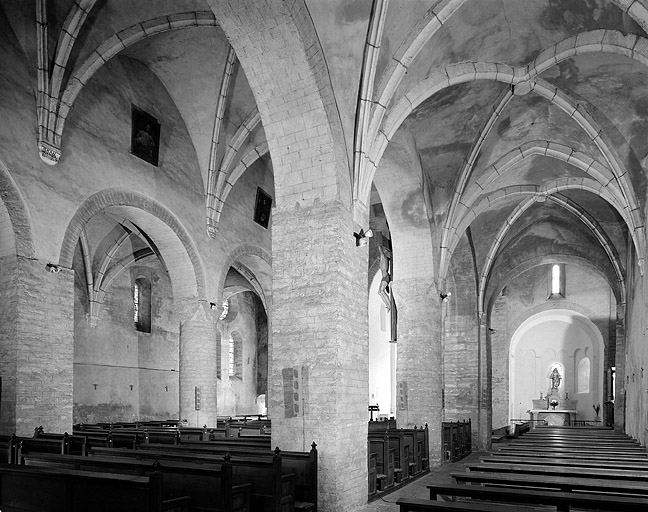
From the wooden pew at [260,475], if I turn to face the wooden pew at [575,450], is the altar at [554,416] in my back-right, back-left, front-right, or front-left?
front-left

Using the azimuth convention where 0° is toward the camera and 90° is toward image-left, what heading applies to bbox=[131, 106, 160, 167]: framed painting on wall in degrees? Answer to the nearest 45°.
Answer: approximately 315°

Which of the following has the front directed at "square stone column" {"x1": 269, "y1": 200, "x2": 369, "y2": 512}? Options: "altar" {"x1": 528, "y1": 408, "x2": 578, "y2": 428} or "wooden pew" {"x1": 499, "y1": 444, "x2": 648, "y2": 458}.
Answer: the altar

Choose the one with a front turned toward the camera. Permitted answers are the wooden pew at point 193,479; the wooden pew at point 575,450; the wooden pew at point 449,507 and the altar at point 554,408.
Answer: the altar

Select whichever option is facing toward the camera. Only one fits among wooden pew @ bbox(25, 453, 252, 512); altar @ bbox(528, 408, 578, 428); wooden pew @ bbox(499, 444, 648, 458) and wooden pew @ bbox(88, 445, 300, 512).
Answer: the altar

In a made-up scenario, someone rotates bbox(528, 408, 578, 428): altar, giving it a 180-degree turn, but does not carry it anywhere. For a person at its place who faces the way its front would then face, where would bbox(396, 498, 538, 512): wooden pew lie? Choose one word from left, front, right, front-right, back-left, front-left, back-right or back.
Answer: back

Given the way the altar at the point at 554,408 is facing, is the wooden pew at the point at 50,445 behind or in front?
in front

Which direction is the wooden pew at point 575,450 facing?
away from the camera

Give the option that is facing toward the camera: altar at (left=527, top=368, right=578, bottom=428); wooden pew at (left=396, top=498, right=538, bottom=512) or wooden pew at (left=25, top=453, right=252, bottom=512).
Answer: the altar

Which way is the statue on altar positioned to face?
toward the camera

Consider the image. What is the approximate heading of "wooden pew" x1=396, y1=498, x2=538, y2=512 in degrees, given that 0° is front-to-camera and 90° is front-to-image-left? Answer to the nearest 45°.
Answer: approximately 180°

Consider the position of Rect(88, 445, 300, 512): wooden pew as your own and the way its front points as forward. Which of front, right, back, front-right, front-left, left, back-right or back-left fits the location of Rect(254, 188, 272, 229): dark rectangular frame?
front-left

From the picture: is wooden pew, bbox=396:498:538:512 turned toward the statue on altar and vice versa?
yes

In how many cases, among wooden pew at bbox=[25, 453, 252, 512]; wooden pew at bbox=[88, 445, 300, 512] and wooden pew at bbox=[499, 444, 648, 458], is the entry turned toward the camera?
0

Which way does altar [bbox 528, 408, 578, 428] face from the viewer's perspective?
toward the camera

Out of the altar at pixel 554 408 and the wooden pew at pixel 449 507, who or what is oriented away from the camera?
the wooden pew

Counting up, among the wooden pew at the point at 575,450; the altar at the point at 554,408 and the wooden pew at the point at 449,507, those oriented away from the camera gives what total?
2

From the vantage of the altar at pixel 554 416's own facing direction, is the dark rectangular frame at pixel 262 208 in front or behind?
in front

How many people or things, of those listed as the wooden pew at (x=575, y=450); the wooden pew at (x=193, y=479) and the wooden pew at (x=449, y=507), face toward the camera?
0

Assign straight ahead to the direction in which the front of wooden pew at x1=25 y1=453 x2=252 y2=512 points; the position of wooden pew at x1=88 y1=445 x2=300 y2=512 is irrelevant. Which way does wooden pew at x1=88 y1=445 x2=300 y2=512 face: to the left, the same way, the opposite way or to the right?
the same way

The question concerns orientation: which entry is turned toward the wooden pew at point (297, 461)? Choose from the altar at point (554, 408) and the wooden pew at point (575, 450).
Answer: the altar
